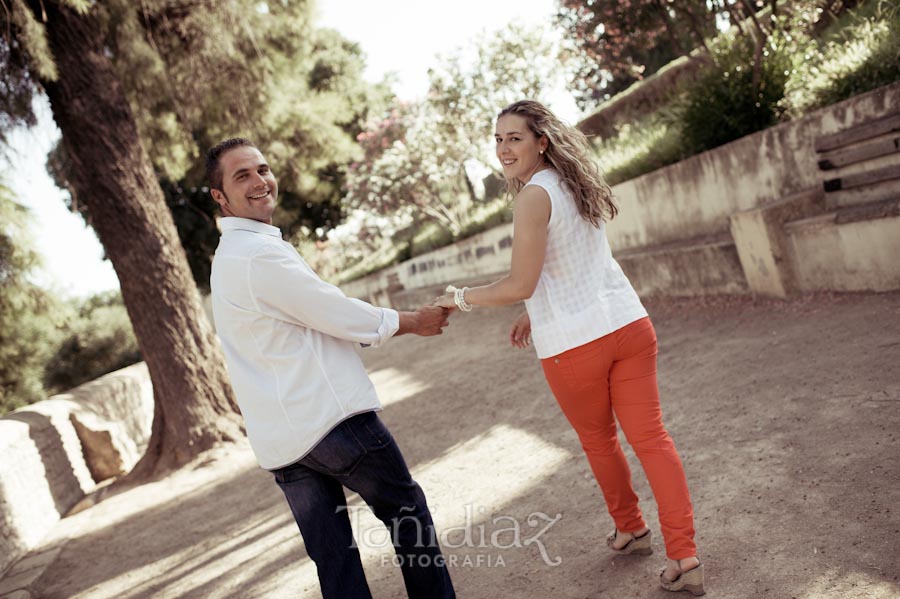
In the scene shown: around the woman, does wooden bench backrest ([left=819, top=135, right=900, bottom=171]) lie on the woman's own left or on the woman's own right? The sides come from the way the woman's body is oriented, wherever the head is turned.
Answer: on the woman's own right

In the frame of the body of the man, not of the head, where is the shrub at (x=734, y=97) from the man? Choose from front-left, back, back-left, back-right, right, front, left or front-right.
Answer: front

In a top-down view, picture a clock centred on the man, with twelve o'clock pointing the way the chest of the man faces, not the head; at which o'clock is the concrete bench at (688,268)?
The concrete bench is roughly at 12 o'clock from the man.

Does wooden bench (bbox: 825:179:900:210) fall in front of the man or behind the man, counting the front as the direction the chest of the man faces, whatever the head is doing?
in front

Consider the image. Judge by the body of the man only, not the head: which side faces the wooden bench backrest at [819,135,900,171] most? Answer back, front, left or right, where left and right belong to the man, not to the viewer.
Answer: front

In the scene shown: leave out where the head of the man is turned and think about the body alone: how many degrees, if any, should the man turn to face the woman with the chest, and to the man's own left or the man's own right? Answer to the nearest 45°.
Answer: approximately 45° to the man's own right

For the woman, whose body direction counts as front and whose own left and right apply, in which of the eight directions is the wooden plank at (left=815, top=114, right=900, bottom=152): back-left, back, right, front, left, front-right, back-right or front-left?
right

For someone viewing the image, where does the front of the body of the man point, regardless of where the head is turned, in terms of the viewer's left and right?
facing away from the viewer and to the right of the viewer

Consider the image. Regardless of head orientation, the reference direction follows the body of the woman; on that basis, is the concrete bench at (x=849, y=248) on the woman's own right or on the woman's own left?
on the woman's own right

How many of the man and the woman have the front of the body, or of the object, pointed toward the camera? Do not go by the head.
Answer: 0

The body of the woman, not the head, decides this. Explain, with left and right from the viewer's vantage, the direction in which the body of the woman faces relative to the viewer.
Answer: facing away from the viewer and to the left of the viewer
